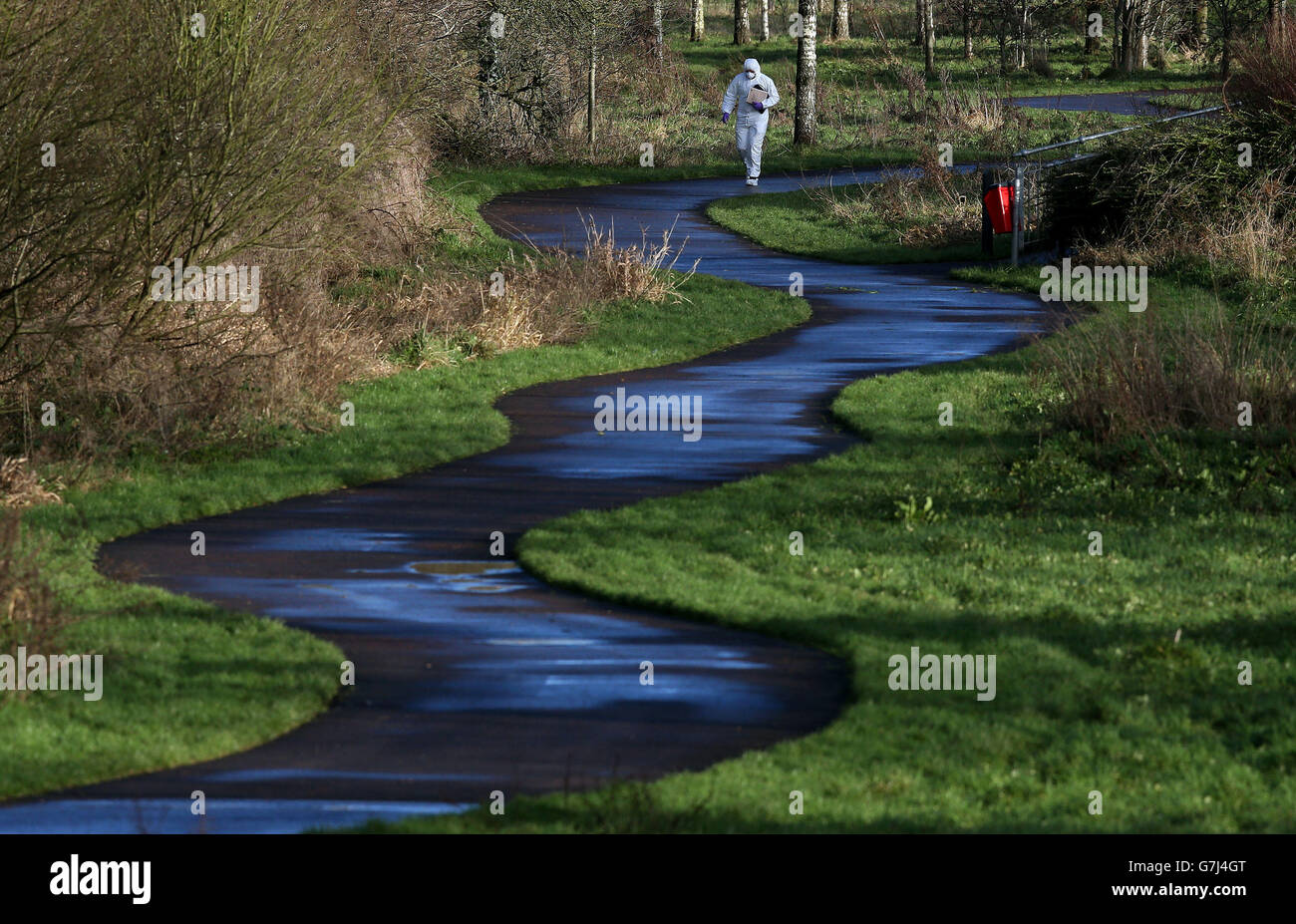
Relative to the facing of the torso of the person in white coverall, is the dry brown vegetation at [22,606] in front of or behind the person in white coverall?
in front

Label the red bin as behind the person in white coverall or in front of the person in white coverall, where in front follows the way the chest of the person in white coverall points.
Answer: in front

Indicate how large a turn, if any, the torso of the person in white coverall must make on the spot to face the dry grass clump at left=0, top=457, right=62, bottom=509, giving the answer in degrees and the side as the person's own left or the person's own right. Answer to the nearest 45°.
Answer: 0° — they already face it

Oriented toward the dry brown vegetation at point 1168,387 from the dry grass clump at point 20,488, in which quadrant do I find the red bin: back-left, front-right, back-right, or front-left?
front-left

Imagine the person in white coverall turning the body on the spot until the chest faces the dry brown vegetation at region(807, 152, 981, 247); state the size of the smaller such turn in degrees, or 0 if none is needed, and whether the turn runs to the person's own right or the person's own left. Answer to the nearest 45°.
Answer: approximately 45° to the person's own left

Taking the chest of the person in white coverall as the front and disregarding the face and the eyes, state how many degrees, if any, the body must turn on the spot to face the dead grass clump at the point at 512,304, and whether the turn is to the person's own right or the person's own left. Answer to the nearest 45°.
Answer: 0° — they already face it

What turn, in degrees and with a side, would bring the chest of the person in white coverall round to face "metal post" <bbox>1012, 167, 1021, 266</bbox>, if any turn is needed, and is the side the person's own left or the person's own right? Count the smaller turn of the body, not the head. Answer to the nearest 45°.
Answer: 0° — they already face it

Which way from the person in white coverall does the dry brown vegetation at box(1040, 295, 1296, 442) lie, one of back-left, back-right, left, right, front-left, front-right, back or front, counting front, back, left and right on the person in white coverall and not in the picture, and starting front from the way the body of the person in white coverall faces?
front

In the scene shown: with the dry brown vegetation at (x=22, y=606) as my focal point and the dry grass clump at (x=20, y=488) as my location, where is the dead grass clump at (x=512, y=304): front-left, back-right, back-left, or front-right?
back-left

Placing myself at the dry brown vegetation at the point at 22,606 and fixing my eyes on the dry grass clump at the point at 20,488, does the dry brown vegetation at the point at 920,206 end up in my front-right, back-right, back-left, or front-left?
front-right
